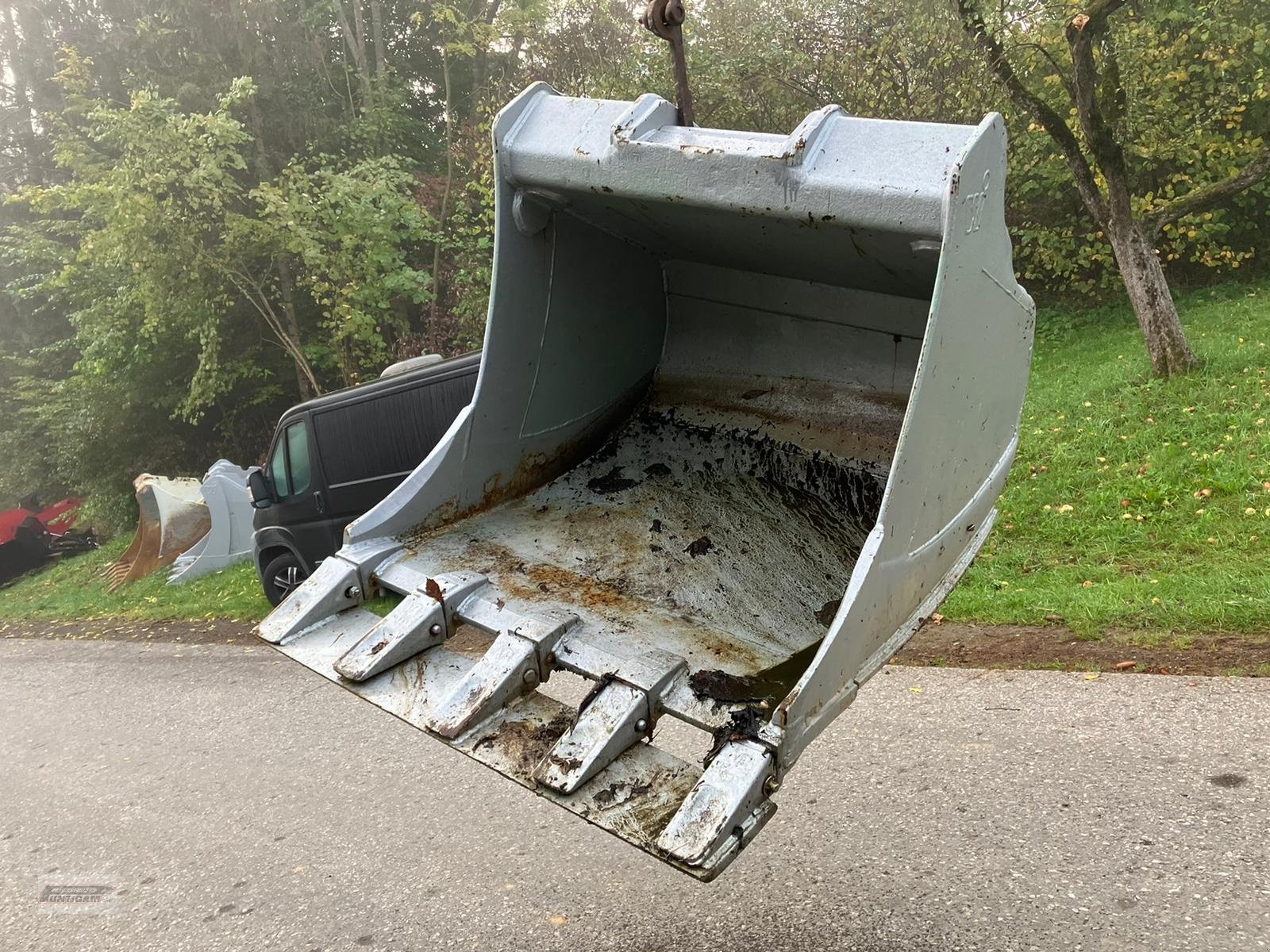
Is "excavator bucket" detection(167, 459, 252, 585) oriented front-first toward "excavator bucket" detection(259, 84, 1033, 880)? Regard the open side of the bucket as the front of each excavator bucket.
no

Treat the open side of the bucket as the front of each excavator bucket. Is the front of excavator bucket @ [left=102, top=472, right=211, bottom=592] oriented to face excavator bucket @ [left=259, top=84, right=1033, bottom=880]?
no

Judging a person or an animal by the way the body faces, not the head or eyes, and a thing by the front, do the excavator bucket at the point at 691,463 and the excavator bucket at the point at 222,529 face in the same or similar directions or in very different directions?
same or similar directions

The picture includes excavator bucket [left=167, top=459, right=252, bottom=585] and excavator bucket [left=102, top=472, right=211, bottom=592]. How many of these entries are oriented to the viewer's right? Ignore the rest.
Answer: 0

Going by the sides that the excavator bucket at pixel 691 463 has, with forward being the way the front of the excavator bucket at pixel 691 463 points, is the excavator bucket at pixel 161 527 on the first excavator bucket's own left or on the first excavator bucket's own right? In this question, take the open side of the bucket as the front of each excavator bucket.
on the first excavator bucket's own right

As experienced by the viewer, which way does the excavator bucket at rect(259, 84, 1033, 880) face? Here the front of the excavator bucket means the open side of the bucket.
facing the viewer and to the left of the viewer

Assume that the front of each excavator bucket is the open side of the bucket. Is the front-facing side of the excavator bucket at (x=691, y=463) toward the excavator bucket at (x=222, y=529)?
no

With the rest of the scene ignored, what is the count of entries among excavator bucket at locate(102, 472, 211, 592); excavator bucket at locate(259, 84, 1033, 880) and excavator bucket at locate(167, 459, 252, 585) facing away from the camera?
0

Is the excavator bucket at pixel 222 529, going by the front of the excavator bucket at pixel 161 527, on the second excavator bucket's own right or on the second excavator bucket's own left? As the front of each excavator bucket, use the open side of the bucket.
on the second excavator bucket's own left

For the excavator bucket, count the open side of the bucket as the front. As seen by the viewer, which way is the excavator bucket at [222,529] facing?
to the viewer's left
